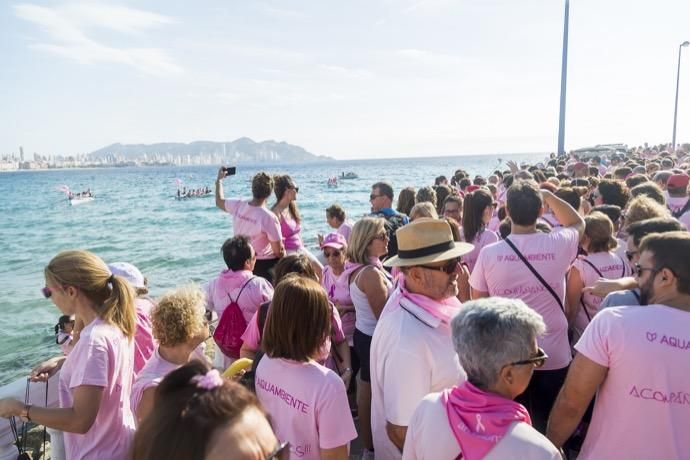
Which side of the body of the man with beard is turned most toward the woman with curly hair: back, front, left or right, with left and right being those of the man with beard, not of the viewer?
left

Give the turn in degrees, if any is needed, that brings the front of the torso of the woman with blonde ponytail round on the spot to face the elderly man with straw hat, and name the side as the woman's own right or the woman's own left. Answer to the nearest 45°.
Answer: approximately 135° to the woman's own left

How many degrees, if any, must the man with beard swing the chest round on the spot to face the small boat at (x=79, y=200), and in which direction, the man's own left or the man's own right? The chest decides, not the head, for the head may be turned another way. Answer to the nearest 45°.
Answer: approximately 45° to the man's own left

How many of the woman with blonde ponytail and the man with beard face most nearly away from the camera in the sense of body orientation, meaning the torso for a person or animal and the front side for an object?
1

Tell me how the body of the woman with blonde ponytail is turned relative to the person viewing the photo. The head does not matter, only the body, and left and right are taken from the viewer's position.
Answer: facing to the left of the viewer

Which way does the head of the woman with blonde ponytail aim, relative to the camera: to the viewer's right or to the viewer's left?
to the viewer's left

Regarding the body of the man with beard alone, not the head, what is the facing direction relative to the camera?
away from the camera

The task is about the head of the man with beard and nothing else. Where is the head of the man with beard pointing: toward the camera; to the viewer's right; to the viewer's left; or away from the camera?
to the viewer's left
